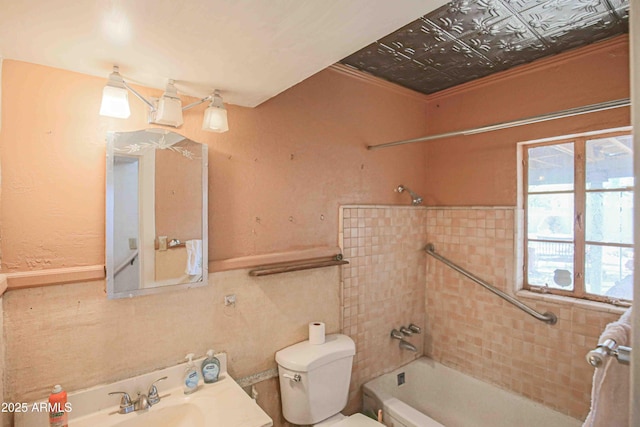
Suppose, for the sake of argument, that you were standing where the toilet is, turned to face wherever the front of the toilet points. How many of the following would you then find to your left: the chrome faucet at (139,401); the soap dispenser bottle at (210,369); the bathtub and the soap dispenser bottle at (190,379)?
1

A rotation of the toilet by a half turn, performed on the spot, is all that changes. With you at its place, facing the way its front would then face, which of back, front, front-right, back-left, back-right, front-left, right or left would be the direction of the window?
back-right

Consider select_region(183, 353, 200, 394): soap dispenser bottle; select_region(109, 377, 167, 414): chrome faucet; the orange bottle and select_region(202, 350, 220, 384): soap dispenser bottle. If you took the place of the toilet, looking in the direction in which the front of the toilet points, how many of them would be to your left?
0

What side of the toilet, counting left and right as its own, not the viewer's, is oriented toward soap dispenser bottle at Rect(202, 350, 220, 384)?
right

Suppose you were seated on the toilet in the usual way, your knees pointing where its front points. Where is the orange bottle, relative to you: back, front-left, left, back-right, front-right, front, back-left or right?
right

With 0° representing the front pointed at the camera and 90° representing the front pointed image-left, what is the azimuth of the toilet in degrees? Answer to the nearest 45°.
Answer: approximately 315°

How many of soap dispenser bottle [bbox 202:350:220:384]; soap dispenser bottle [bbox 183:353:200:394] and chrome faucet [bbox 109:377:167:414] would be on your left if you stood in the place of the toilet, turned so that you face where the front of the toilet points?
0

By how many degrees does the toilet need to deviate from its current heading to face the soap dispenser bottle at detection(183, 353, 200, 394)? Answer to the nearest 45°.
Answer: approximately 90° to its right
